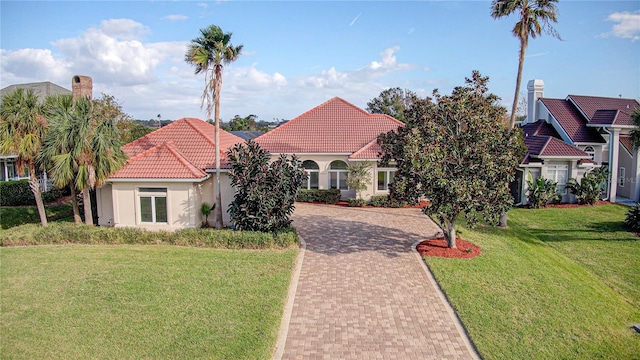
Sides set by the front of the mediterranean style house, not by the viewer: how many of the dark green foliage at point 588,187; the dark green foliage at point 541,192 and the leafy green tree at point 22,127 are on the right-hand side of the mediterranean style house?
1

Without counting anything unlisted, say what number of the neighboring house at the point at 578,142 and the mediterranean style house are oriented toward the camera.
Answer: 2

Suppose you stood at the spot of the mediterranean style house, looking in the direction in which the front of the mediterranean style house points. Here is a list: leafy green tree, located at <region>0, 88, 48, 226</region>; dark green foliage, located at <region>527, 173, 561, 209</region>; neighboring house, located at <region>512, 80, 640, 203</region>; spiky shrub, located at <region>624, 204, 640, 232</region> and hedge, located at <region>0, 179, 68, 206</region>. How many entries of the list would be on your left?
3

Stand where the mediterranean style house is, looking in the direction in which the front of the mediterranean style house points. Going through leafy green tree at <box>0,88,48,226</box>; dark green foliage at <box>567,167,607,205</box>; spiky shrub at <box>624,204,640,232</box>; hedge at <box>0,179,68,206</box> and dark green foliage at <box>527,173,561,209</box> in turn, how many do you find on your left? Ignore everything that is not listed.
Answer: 3

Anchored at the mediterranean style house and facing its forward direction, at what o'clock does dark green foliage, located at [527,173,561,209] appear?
The dark green foliage is roughly at 9 o'clock from the mediterranean style house.

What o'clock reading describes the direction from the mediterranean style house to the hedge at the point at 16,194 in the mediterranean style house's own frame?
The hedge is roughly at 4 o'clock from the mediterranean style house.

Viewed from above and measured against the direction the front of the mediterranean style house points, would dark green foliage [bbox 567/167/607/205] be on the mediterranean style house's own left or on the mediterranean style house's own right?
on the mediterranean style house's own left

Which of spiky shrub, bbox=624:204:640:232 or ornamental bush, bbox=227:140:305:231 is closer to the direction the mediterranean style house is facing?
the ornamental bush

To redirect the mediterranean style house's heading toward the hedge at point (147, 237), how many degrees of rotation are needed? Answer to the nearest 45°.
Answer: approximately 45° to its right

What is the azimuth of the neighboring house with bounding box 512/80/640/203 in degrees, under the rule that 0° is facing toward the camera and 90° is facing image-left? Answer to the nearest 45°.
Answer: approximately 0°

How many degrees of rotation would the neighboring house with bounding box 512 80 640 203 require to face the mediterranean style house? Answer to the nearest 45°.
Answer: approximately 45° to its right

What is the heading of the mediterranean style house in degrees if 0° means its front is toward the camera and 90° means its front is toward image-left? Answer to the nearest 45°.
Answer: approximately 0°
